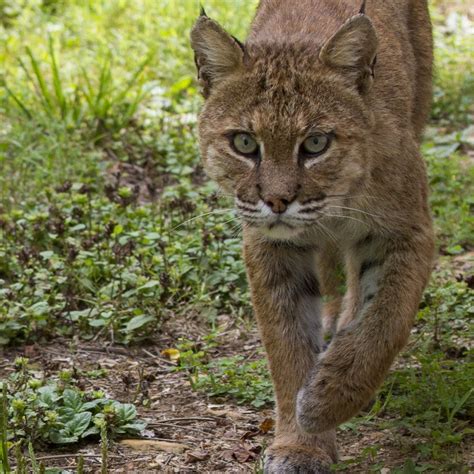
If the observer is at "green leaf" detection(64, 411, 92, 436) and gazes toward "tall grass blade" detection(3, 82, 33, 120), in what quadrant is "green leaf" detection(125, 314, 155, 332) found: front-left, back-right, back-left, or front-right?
front-right

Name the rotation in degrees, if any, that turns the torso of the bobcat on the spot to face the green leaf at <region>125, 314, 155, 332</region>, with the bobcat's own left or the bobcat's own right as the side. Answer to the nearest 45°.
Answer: approximately 135° to the bobcat's own right

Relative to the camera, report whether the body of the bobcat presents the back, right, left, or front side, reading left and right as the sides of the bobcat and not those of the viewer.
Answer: front

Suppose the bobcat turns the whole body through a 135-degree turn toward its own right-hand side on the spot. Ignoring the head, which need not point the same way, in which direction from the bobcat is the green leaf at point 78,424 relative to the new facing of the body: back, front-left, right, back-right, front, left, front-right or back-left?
front-left

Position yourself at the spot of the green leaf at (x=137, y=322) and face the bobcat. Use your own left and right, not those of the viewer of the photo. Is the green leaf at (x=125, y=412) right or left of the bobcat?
right

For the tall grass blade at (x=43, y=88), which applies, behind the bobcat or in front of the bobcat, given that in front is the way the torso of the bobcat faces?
behind

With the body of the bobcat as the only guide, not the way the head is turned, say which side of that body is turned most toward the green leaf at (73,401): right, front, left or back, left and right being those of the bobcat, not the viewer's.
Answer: right
